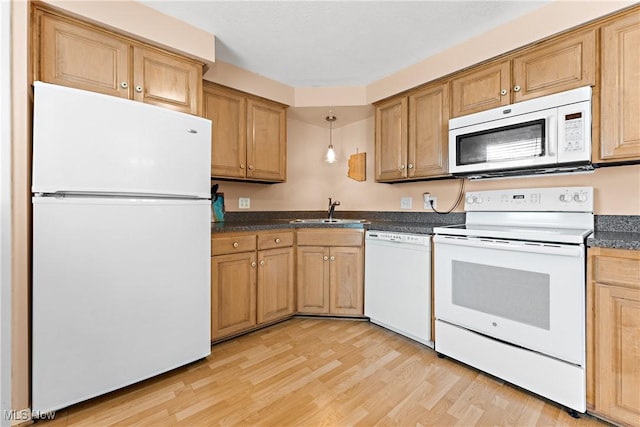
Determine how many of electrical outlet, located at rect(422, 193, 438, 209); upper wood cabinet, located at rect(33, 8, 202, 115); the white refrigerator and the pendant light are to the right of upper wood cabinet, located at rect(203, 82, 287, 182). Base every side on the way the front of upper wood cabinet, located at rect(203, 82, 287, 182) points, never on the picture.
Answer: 2

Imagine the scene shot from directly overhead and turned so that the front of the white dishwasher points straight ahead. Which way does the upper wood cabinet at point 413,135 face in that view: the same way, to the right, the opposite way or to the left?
the same way

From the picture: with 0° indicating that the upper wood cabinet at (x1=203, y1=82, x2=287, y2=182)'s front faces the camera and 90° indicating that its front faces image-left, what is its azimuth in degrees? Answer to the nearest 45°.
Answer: approximately 315°

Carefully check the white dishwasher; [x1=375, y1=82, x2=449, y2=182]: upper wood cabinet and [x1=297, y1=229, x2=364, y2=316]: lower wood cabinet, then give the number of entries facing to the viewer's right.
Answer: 0

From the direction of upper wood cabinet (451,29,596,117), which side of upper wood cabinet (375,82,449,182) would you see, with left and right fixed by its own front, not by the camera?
left

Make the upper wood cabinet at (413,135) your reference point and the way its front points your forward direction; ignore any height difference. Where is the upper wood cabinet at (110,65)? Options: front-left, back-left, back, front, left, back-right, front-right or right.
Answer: front

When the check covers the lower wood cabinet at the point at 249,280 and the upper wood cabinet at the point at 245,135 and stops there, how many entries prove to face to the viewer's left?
0

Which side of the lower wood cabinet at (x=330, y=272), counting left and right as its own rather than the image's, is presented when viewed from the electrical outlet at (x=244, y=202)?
right

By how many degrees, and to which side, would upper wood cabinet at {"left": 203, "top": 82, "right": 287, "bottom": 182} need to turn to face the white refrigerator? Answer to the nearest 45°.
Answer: approximately 90° to its right

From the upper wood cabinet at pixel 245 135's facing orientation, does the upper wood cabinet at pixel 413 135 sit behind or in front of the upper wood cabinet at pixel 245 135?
in front

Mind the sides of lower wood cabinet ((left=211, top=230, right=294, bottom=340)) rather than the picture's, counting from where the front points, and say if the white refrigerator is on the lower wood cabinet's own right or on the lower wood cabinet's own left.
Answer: on the lower wood cabinet's own right

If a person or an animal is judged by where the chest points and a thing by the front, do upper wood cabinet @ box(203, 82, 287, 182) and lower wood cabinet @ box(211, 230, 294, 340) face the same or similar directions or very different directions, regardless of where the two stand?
same or similar directions

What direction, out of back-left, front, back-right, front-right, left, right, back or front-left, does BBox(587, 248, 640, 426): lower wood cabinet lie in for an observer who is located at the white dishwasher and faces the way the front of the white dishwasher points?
left

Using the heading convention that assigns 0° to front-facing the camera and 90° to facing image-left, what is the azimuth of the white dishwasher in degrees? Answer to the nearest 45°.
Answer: approximately 45°

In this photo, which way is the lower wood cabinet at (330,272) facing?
toward the camera
